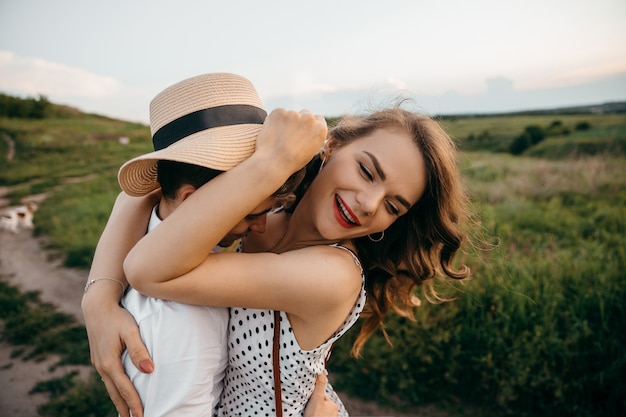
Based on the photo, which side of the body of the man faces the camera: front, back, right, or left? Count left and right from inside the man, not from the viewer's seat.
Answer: right

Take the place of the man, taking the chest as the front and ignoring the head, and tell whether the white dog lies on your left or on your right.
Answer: on your left

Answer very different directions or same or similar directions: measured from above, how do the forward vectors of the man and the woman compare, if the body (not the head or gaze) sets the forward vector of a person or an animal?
very different directions

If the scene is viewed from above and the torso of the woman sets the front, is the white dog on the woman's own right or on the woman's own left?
on the woman's own right
